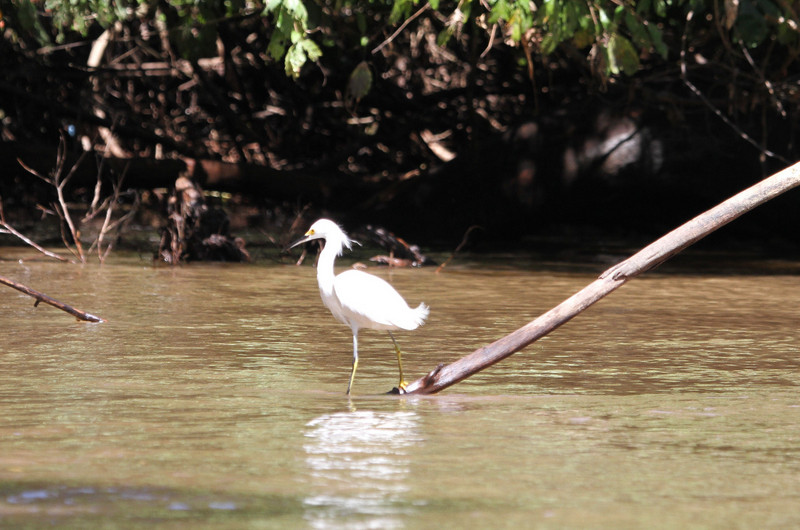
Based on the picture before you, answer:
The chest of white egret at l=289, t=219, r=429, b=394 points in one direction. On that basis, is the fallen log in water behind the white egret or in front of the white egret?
behind

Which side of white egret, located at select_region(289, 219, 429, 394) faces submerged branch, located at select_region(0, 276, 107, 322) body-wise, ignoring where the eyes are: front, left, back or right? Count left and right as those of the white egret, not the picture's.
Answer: front

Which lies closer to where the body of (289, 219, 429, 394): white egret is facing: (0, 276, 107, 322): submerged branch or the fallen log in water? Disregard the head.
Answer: the submerged branch

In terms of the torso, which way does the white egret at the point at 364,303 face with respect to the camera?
to the viewer's left
